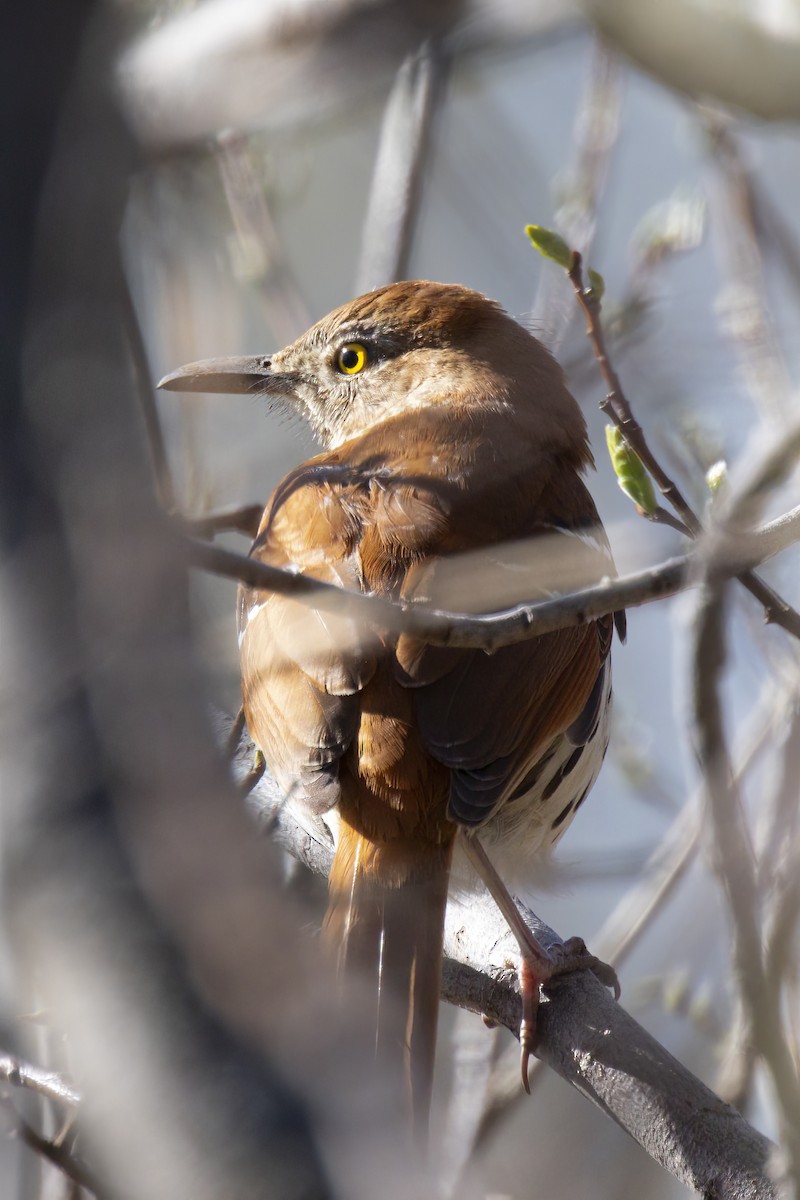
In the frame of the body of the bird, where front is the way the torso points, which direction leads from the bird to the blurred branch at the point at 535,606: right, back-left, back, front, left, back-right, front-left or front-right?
back

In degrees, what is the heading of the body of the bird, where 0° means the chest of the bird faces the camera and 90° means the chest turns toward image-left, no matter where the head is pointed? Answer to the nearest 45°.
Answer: approximately 180°

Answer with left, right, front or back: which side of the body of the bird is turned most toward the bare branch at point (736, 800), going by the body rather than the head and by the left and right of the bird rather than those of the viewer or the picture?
right
